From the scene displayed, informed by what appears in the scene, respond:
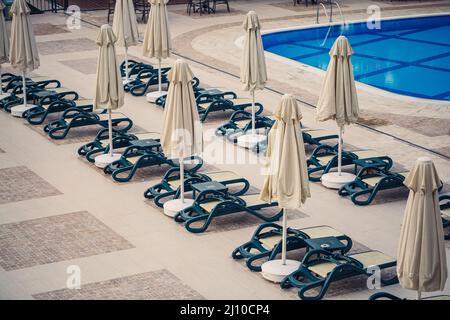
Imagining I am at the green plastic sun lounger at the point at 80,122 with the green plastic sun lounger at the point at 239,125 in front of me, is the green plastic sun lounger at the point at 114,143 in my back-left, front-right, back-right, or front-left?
front-right

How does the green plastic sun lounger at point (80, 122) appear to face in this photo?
to the viewer's right

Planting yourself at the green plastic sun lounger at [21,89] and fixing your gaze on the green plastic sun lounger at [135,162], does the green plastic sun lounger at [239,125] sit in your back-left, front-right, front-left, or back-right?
front-left

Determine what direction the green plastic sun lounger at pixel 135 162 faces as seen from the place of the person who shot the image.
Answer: facing to the right of the viewer

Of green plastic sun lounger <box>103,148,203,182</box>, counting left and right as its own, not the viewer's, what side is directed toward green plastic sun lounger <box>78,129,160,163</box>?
left

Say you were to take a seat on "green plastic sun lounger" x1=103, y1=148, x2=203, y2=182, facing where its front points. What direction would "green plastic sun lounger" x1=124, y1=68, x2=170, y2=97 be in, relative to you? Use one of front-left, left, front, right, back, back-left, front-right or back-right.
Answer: left

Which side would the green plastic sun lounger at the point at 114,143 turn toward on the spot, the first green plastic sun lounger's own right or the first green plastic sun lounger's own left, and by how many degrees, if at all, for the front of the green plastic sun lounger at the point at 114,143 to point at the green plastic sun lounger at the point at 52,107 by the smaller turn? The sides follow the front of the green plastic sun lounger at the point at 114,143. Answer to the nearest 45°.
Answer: approximately 135° to the first green plastic sun lounger's own left

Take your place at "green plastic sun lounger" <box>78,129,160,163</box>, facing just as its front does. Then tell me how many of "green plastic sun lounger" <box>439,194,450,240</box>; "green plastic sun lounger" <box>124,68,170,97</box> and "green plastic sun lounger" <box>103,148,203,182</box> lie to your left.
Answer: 1

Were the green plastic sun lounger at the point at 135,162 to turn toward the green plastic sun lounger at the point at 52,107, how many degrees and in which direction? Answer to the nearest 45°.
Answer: approximately 135° to its left

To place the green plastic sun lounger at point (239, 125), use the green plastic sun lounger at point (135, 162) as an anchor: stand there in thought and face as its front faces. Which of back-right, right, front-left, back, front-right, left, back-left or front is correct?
front-left

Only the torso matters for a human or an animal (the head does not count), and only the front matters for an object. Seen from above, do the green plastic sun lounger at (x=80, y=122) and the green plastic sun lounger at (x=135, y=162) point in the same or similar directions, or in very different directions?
same or similar directions

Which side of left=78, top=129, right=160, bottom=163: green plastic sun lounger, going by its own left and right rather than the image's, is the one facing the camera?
right

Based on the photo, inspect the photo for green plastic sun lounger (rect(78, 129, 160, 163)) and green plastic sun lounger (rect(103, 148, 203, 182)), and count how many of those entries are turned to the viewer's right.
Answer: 2
